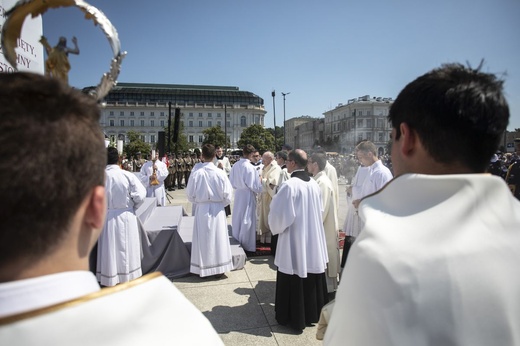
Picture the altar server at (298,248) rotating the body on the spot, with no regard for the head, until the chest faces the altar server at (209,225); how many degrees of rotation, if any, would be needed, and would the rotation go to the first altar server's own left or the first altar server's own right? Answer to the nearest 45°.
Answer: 0° — they already face them

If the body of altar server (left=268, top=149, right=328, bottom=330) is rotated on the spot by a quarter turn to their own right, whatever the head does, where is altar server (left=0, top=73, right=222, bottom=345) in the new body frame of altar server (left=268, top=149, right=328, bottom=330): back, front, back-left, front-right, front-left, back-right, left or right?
back-right

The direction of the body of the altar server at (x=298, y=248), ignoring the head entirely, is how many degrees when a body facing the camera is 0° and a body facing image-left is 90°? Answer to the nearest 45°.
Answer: approximately 135°

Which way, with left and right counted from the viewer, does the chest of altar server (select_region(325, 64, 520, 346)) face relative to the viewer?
facing away from the viewer and to the left of the viewer

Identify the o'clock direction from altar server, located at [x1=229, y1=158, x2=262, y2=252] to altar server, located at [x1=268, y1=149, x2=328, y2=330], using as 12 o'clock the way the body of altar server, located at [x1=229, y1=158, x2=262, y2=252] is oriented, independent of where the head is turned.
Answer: altar server, located at [x1=268, y1=149, x2=328, y2=330] is roughly at 4 o'clock from altar server, located at [x1=229, y1=158, x2=262, y2=252].

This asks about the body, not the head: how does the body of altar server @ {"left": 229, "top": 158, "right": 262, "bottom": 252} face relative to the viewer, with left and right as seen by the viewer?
facing away from the viewer and to the right of the viewer

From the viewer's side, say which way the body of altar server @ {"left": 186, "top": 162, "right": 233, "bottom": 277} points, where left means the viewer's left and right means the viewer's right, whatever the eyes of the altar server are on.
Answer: facing away from the viewer
